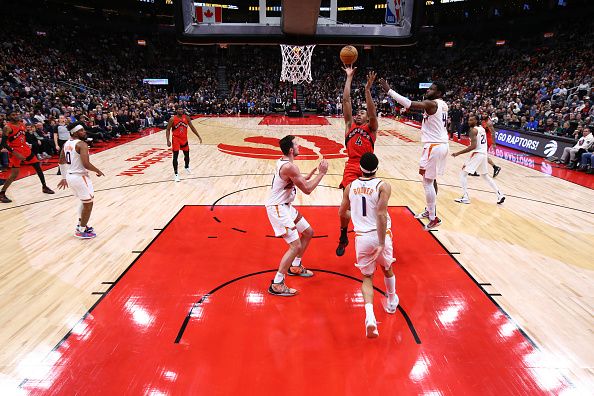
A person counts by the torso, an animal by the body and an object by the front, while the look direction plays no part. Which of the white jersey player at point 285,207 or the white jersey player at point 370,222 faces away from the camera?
the white jersey player at point 370,222

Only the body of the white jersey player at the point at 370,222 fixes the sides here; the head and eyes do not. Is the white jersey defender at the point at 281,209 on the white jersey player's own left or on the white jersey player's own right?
on the white jersey player's own left

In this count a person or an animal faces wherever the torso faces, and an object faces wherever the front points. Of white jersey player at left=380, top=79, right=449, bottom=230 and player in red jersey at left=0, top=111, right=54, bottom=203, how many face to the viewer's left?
1

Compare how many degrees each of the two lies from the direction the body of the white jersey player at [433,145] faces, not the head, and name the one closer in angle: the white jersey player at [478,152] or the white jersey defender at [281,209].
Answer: the white jersey defender

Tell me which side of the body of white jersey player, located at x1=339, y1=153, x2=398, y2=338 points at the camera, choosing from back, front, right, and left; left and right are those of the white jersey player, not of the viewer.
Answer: back

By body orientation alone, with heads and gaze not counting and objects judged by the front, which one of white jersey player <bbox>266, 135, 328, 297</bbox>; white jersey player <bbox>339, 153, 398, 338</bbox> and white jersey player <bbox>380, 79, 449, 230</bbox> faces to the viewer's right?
white jersey player <bbox>266, 135, 328, 297</bbox>

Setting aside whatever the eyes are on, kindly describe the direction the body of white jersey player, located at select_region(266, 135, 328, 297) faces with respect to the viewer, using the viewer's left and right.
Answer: facing to the right of the viewer

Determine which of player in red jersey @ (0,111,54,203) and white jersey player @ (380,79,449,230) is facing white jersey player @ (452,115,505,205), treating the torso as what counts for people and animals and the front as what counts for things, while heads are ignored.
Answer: the player in red jersey

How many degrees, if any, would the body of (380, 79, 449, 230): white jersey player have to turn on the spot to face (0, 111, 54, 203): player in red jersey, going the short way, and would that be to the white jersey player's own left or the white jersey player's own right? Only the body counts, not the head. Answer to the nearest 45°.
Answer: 0° — they already face them

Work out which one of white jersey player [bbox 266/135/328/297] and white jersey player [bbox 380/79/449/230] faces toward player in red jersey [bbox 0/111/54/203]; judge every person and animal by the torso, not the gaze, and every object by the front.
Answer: white jersey player [bbox 380/79/449/230]

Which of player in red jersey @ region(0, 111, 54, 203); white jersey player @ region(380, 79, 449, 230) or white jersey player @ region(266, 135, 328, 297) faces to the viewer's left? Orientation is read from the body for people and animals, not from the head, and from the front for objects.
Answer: white jersey player @ region(380, 79, 449, 230)

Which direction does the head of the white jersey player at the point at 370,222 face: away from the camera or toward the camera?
away from the camera

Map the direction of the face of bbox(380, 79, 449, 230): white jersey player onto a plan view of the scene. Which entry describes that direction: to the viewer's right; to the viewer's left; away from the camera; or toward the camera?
to the viewer's left

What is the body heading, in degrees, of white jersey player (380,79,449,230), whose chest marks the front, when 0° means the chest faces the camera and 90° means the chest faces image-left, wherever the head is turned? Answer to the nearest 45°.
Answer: approximately 90°

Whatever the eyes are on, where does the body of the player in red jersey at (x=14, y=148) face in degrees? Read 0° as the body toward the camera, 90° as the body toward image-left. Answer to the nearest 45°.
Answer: approximately 315°

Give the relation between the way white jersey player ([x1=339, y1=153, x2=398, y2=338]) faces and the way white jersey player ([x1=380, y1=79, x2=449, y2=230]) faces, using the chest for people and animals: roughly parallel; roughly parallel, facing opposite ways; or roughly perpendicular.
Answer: roughly perpendicular
